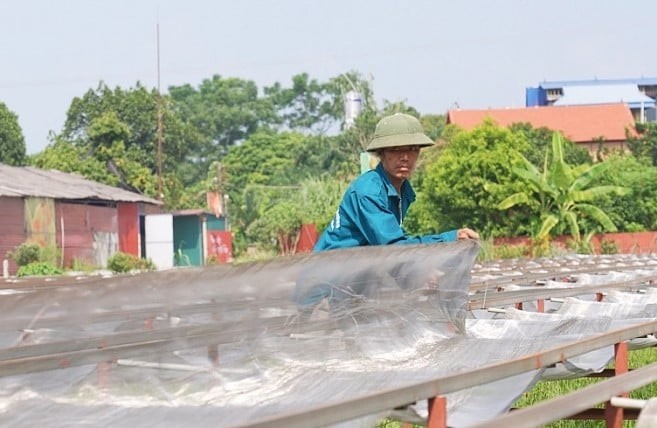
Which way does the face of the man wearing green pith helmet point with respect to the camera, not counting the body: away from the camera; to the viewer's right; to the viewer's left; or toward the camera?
toward the camera

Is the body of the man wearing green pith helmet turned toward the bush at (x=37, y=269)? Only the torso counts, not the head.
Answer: no

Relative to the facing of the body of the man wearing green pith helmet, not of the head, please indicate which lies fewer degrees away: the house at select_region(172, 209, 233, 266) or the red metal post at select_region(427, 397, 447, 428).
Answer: the red metal post

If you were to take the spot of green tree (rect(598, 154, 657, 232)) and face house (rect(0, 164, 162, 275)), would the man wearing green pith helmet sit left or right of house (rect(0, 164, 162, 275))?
left

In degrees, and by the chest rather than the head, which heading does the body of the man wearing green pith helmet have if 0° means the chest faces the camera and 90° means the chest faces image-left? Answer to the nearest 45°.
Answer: approximately 315°

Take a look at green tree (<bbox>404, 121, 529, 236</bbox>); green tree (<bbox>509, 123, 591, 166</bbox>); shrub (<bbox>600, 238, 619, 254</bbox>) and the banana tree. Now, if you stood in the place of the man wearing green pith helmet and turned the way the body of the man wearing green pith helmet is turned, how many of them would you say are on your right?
0

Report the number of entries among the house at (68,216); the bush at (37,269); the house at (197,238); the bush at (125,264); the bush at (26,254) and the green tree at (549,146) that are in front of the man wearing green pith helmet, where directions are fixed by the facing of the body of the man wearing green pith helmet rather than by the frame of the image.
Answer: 0

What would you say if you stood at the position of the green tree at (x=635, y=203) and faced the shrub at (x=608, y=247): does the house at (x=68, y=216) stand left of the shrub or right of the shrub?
right

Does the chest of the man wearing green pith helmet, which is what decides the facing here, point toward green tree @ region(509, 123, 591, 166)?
no

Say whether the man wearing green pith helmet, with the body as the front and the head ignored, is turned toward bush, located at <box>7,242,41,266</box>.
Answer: no

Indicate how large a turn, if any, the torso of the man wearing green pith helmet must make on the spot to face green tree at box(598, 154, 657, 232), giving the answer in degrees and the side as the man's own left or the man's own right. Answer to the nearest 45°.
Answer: approximately 135° to the man's own left

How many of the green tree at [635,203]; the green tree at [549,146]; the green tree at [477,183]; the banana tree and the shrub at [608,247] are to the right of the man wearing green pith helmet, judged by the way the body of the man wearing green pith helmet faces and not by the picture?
0

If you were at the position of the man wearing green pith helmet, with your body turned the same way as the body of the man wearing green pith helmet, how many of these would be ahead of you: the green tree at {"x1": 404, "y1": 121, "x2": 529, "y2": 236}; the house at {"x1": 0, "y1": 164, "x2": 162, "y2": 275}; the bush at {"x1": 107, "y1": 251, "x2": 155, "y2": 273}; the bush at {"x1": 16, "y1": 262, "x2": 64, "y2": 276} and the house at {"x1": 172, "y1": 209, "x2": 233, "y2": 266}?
0

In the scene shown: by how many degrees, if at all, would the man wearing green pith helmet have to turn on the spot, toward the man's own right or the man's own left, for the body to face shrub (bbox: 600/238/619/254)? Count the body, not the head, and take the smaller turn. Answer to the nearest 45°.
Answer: approximately 135° to the man's own left

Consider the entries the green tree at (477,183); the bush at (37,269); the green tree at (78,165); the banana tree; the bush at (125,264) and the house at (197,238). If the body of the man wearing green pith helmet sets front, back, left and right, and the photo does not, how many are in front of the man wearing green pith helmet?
0
